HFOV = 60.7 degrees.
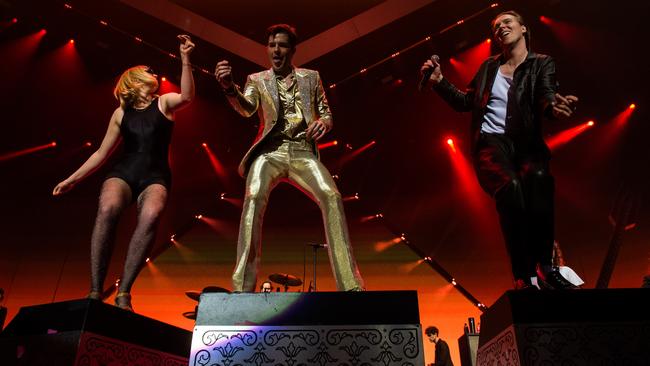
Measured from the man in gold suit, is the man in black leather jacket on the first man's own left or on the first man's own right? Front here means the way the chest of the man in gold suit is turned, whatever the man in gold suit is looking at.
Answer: on the first man's own left

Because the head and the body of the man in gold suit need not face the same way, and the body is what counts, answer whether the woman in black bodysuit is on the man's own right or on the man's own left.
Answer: on the man's own right

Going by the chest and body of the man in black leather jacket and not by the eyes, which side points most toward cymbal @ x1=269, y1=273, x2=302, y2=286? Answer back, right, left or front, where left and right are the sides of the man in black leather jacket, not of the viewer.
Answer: right

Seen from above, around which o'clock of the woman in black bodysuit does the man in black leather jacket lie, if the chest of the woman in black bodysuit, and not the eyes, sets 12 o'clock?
The man in black leather jacket is roughly at 10 o'clock from the woman in black bodysuit.

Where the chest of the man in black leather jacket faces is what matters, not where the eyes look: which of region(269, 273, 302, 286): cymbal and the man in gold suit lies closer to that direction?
the man in gold suit

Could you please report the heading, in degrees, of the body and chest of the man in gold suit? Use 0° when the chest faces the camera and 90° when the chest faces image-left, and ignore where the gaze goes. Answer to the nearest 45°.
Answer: approximately 0°

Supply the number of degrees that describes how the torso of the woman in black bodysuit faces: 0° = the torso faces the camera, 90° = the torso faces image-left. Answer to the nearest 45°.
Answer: approximately 0°

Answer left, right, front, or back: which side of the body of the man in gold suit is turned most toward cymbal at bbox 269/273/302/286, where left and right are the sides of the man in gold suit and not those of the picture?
back

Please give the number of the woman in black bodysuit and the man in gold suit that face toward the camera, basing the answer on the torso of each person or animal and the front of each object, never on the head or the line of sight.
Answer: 2

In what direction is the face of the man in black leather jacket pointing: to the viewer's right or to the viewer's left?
to the viewer's left
